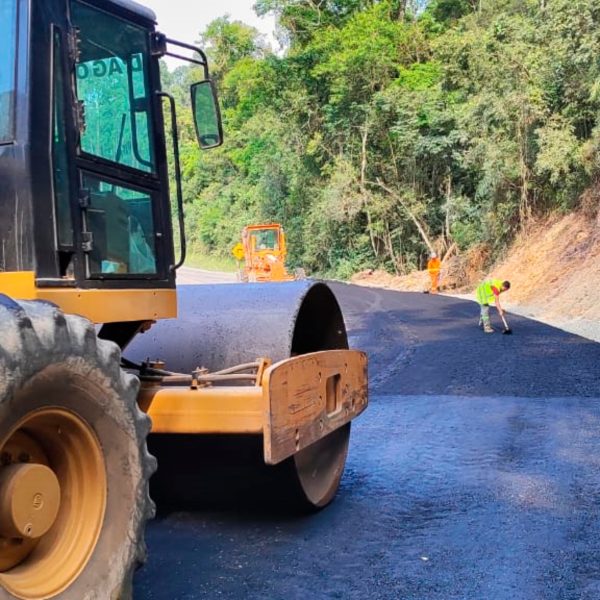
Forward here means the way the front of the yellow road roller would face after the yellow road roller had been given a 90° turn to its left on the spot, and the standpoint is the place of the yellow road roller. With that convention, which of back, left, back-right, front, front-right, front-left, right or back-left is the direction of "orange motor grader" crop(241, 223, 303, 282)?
front-right

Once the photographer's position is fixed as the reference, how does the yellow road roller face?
facing away from the viewer and to the right of the viewer

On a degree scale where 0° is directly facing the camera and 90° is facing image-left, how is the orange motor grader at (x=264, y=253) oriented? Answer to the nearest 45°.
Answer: approximately 0°

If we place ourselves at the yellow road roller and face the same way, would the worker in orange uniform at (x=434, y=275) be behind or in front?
in front
